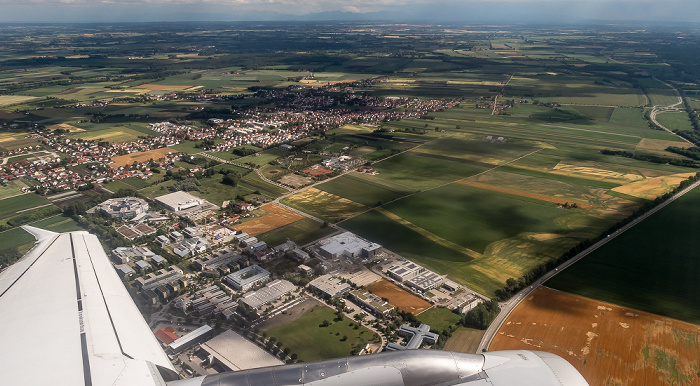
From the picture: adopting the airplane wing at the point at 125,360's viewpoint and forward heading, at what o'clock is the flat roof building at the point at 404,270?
The flat roof building is roughly at 10 o'clock from the airplane wing.

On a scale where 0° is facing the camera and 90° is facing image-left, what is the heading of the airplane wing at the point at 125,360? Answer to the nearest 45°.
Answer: approximately 270°

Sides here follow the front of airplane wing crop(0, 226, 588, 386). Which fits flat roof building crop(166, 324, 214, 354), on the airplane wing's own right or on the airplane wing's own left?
on the airplane wing's own left

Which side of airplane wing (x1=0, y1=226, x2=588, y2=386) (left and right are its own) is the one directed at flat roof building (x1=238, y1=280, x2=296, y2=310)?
left

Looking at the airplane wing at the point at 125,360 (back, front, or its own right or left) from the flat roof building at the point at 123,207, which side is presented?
left

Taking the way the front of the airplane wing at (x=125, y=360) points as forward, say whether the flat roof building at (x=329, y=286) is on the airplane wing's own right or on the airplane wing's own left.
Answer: on the airplane wing's own left
